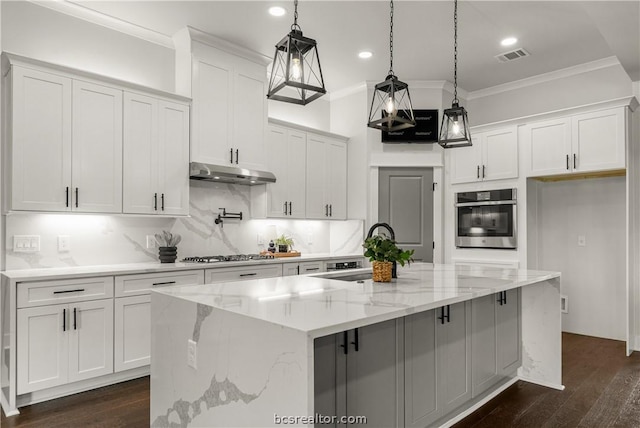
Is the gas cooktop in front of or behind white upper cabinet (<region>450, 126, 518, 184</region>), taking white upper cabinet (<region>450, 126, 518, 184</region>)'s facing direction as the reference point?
in front

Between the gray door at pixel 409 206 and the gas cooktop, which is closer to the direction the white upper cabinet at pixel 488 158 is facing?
the gas cooktop

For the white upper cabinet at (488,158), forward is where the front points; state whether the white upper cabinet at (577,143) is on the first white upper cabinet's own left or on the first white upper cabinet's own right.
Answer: on the first white upper cabinet's own left

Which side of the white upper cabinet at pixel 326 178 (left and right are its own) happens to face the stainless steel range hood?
right

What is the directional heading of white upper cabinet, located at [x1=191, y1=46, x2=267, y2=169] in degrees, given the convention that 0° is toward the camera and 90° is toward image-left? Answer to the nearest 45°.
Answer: approximately 315°

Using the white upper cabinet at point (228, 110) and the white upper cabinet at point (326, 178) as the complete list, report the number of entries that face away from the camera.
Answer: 0

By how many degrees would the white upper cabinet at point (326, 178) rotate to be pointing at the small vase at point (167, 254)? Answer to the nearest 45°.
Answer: approximately 90° to its right

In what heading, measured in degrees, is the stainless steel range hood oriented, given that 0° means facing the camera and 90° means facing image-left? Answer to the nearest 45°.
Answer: approximately 315°
